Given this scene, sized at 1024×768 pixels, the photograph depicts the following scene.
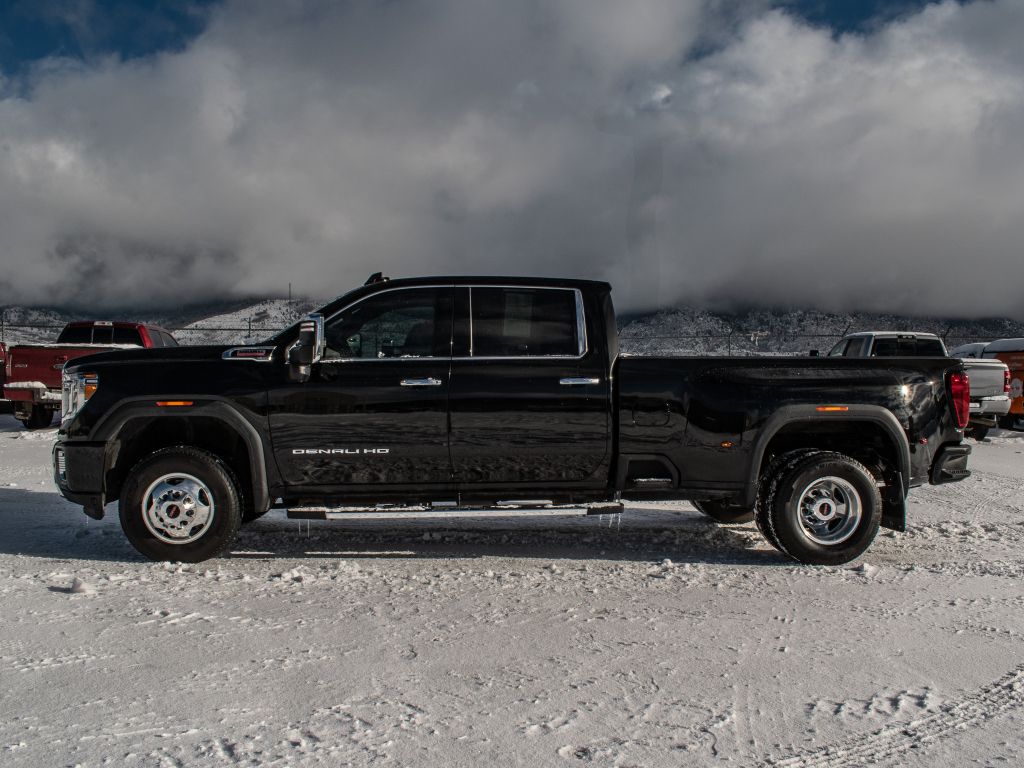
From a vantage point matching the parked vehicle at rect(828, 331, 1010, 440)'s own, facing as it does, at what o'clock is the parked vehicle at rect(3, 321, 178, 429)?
the parked vehicle at rect(3, 321, 178, 429) is roughly at 10 o'clock from the parked vehicle at rect(828, 331, 1010, 440).

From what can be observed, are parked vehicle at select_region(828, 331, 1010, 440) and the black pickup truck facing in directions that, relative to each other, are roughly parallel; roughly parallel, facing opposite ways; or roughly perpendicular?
roughly perpendicular

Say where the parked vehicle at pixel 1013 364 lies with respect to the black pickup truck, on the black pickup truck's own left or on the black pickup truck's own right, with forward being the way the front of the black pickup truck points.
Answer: on the black pickup truck's own right

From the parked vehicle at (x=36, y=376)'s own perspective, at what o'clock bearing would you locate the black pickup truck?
The black pickup truck is roughly at 4 o'clock from the parked vehicle.

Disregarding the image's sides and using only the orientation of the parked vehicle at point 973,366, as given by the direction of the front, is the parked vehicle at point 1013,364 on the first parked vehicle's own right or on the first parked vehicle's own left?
on the first parked vehicle's own right

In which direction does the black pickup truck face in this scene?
to the viewer's left

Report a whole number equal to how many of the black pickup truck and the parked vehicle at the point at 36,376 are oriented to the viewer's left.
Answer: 1

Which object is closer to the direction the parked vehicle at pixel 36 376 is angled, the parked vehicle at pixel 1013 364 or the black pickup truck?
the parked vehicle

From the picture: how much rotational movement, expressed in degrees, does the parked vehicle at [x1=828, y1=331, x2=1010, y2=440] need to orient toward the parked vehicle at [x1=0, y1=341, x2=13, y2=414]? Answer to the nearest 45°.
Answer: approximately 45° to its left

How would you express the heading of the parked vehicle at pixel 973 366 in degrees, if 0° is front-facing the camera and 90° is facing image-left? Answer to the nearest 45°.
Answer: approximately 135°

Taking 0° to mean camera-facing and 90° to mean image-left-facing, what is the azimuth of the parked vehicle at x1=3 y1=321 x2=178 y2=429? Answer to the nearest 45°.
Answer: approximately 225°
